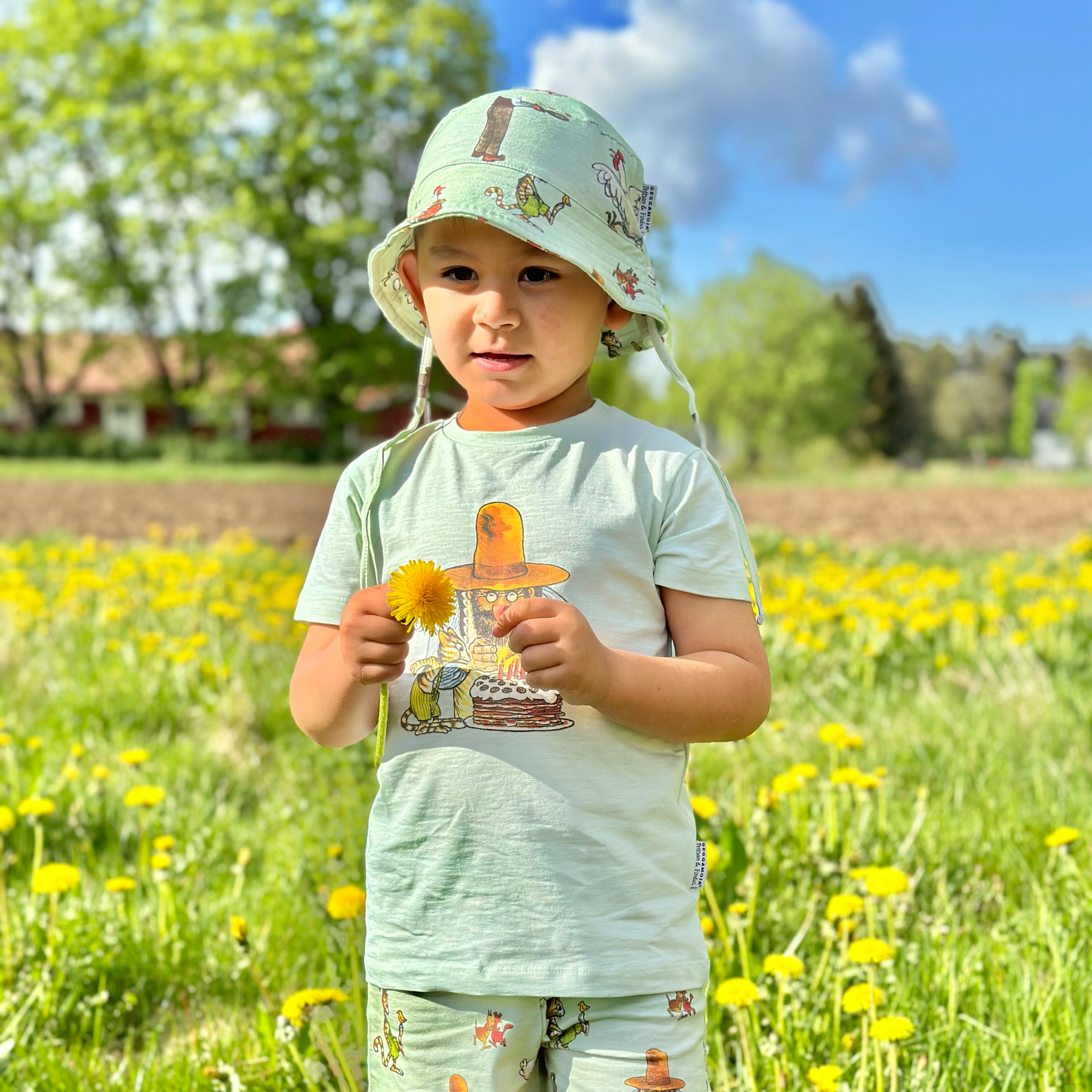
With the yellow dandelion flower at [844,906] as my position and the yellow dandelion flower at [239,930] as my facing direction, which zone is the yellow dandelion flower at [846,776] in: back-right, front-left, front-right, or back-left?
back-right

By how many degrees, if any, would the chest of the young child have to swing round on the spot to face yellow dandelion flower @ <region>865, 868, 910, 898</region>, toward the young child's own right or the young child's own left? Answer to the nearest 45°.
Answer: approximately 135° to the young child's own left

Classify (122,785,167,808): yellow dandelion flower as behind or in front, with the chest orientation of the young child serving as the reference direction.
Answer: behind

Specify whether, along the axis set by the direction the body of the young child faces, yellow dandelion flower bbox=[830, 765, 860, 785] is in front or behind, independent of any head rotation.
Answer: behind

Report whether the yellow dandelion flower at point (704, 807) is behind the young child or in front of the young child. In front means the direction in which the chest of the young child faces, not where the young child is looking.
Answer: behind

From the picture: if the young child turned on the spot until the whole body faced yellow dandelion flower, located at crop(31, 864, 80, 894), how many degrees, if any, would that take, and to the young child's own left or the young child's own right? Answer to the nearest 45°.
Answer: approximately 135° to the young child's own right

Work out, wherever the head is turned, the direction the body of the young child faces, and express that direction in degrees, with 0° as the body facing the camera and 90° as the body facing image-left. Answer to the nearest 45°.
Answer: approximately 0°

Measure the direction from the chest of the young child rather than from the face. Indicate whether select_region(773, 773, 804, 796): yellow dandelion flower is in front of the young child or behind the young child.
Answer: behind
